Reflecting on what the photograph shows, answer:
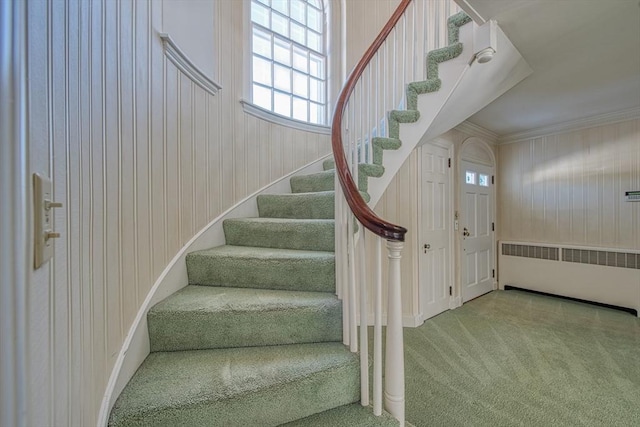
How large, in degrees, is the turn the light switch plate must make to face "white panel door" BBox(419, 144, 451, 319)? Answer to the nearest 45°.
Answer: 0° — it already faces it

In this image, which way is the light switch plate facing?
to the viewer's right

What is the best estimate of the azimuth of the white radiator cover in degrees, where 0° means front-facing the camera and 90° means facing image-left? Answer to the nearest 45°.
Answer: approximately 45°

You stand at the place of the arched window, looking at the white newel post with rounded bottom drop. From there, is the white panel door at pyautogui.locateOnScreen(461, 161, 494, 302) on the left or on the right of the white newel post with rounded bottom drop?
left

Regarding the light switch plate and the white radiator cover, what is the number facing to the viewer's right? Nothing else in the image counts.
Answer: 1

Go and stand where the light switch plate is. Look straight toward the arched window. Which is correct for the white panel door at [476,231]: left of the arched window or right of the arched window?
right
